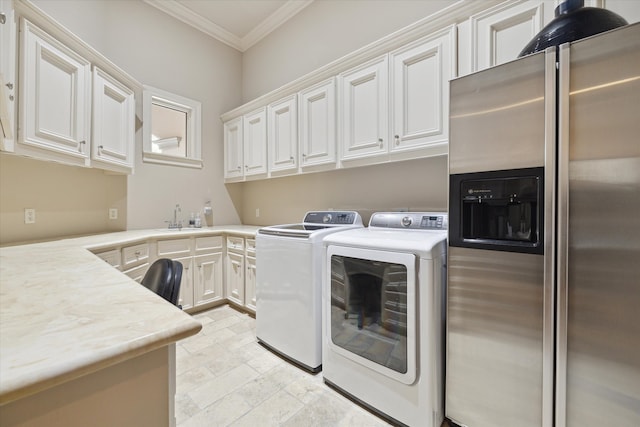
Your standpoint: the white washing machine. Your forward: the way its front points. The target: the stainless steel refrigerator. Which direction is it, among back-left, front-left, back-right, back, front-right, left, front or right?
left

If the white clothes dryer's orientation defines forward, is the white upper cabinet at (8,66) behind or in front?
in front

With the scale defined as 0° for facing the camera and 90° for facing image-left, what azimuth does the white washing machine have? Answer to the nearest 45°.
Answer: approximately 45°

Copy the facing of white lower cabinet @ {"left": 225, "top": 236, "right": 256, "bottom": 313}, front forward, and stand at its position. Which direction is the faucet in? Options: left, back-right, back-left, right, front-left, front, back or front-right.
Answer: right

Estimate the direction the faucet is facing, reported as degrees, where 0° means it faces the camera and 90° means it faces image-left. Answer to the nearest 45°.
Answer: approximately 315°

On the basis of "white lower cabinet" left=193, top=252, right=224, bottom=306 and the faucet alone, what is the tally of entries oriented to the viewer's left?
0

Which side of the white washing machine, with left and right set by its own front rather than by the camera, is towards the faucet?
right

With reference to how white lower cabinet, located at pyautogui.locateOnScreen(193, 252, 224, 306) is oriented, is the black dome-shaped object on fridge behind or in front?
in front

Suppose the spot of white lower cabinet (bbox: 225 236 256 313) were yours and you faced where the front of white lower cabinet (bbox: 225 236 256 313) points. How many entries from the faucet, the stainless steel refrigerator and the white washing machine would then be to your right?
1
